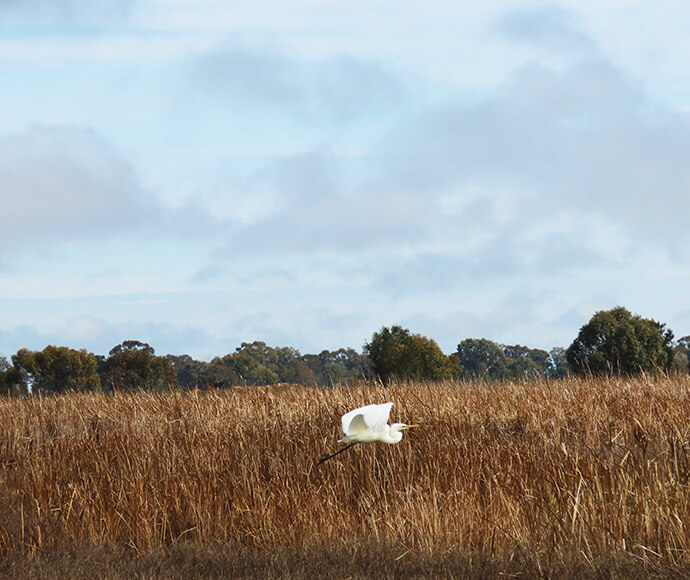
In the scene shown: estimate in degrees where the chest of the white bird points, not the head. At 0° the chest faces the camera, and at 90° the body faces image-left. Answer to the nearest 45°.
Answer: approximately 270°

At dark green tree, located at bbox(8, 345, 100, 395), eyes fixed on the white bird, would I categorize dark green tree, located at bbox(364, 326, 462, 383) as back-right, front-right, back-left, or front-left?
front-left

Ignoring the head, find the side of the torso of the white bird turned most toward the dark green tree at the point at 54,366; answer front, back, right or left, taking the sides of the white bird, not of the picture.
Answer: left

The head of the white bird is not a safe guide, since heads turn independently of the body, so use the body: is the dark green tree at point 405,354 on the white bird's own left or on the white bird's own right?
on the white bird's own left

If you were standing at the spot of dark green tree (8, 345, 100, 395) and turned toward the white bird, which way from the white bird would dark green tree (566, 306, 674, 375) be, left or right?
left

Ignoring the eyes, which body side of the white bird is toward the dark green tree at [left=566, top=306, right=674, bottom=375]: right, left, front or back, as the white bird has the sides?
left
